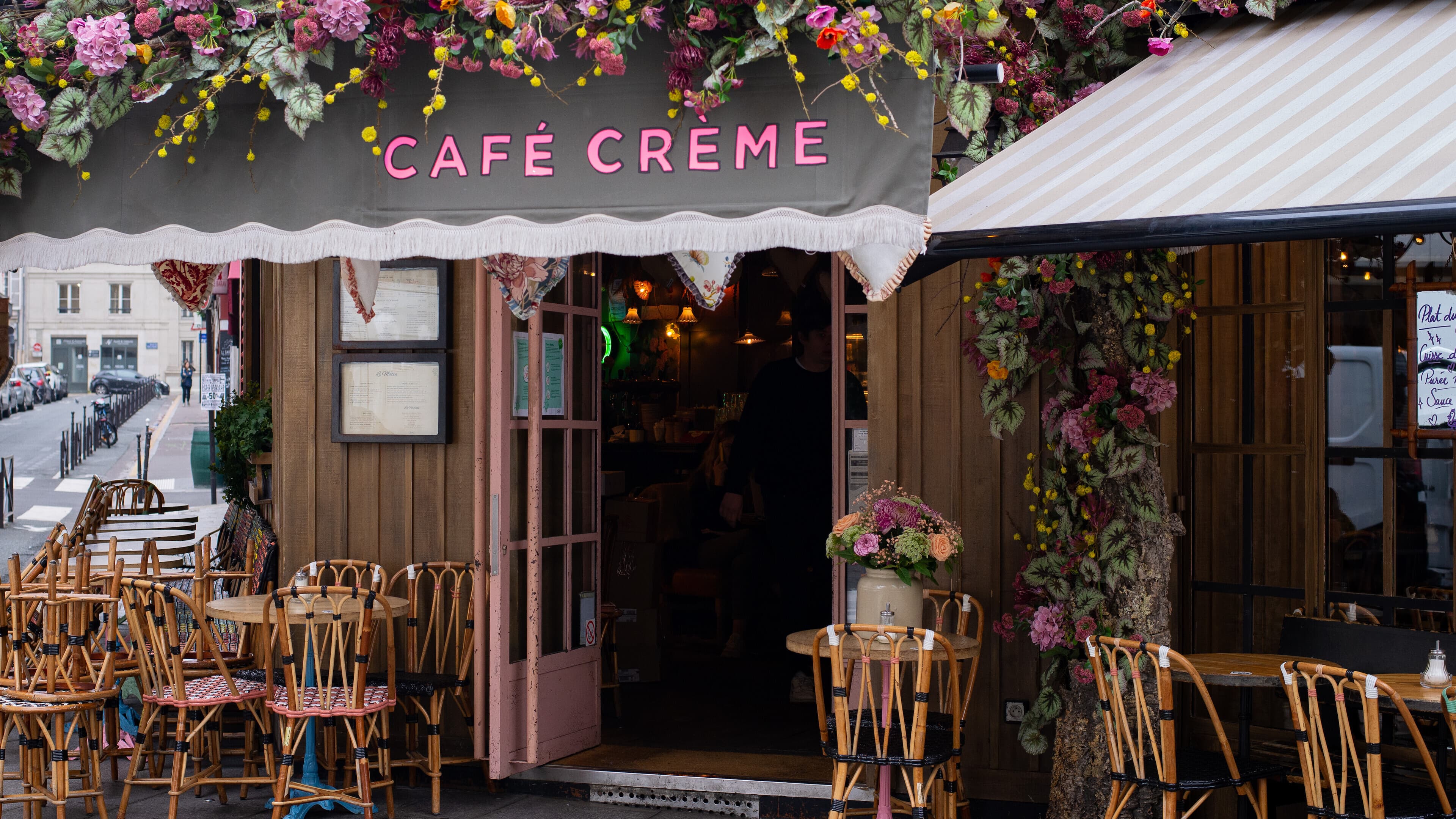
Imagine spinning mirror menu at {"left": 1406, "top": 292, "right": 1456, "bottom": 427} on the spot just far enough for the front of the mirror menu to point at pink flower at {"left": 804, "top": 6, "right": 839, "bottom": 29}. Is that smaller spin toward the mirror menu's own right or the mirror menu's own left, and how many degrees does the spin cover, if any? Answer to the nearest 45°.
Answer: approximately 45° to the mirror menu's own right

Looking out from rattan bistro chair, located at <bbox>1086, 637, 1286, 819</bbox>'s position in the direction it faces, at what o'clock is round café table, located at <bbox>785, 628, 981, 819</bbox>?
The round café table is roughly at 8 o'clock from the rattan bistro chair.

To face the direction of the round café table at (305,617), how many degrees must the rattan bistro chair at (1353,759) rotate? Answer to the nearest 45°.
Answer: approximately 135° to its left

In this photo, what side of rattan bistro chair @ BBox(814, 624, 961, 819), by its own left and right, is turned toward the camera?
back

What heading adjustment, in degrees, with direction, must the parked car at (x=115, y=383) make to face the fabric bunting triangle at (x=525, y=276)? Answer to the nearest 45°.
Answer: approximately 90° to its right
